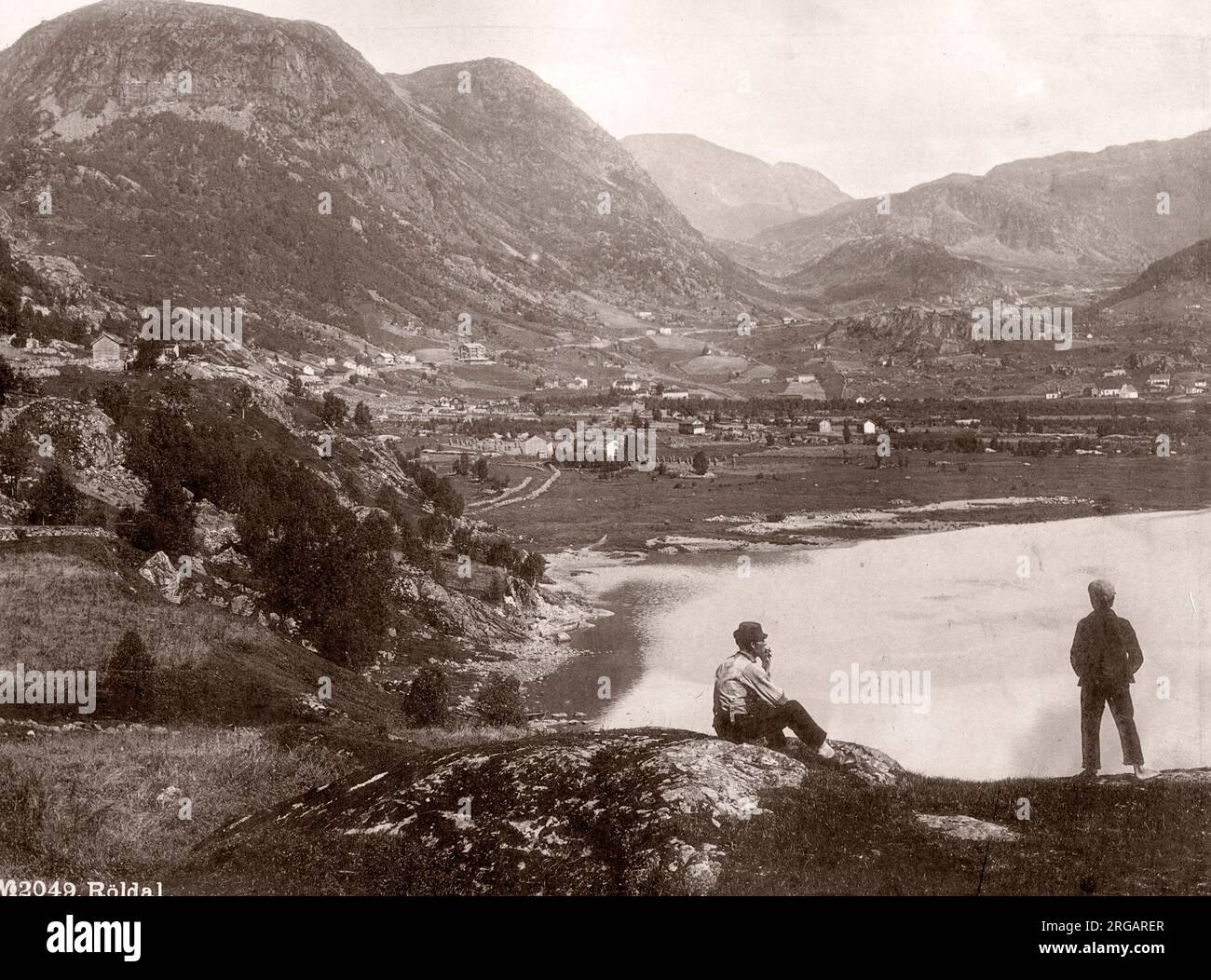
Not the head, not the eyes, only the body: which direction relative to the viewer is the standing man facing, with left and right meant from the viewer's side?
facing away from the viewer

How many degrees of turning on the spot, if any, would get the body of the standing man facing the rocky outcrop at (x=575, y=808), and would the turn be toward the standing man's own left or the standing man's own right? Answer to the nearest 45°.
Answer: approximately 135° to the standing man's own left

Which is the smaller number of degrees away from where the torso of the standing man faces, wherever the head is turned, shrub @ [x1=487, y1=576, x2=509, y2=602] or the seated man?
the shrub

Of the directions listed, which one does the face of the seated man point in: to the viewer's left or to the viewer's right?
to the viewer's right

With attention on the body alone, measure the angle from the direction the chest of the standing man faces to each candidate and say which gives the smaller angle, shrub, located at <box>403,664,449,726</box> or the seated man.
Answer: the shrub
